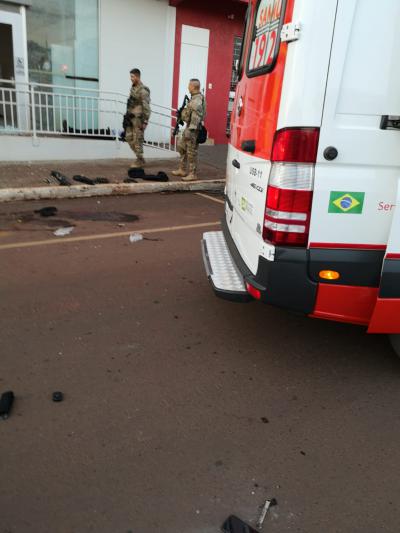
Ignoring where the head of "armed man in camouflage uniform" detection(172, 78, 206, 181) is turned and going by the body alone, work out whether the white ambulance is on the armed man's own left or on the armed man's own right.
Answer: on the armed man's own left

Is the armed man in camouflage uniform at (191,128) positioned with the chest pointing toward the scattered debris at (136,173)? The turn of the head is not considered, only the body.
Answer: yes

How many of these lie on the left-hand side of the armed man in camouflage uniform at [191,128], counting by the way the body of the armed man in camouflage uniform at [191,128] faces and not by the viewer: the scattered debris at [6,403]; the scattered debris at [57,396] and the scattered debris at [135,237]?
3

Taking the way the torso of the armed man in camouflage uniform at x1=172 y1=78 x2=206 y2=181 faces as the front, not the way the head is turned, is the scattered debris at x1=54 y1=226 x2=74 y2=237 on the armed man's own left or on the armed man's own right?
on the armed man's own left

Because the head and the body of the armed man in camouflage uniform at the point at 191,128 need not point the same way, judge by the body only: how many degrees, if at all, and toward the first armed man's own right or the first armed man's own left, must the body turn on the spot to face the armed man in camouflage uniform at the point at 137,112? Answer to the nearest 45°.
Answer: approximately 45° to the first armed man's own right

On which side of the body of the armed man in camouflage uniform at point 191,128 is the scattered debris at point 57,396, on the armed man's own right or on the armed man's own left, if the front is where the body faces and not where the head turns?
on the armed man's own left

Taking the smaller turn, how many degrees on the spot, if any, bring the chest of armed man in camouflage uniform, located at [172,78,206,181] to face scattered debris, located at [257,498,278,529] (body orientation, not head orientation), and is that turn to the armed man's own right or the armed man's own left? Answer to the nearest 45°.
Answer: approximately 90° to the armed man's own left

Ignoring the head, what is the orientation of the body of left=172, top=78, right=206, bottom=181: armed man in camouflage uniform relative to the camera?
to the viewer's left

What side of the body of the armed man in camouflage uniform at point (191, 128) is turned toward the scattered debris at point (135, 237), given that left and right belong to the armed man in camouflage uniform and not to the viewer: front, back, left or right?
left
